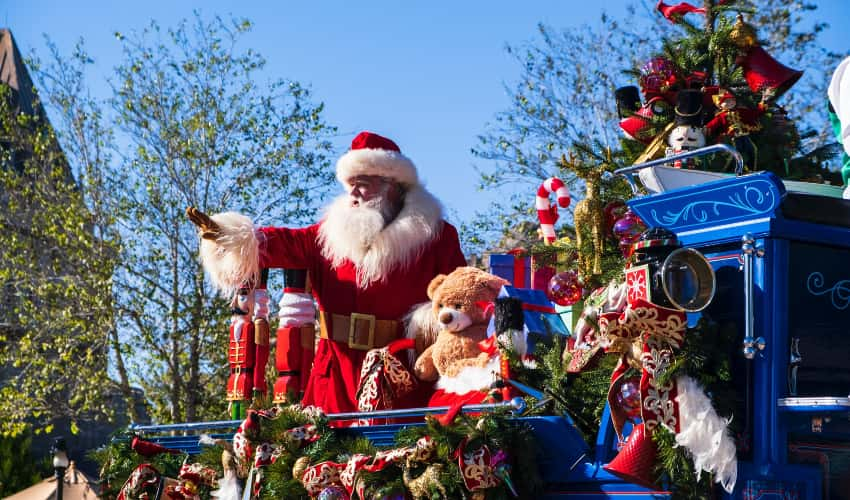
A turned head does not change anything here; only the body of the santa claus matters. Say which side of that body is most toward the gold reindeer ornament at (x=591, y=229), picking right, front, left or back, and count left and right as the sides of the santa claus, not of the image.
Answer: left

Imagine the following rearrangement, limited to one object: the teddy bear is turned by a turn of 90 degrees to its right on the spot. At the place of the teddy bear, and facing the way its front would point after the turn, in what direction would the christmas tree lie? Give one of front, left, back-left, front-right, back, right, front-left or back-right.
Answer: back-right

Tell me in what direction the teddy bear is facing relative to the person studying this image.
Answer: facing the viewer and to the left of the viewer

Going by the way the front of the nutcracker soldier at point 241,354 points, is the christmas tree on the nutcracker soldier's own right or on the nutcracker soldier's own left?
on the nutcracker soldier's own left

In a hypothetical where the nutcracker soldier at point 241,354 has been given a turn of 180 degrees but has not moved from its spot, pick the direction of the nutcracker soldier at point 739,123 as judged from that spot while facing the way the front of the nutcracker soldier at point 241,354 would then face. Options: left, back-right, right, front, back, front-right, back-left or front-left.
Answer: right

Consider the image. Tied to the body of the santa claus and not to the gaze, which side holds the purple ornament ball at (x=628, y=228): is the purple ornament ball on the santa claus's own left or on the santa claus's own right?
on the santa claus's own left

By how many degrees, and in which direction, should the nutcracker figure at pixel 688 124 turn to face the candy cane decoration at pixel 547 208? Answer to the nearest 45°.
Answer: approximately 90° to its right

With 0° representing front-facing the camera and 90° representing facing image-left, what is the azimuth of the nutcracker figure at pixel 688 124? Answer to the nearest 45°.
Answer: approximately 0°

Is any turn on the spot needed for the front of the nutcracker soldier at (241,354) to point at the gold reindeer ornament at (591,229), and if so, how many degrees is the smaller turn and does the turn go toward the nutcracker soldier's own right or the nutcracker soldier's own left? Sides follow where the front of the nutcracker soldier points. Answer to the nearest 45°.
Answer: approximately 90° to the nutcracker soldier's own left
